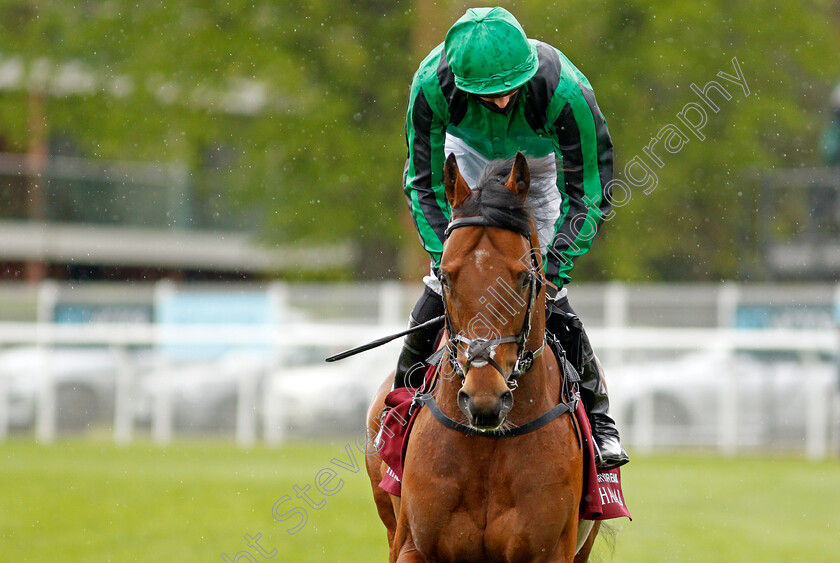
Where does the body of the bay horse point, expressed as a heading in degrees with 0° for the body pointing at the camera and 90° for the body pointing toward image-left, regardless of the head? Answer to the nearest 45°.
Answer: approximately 0°

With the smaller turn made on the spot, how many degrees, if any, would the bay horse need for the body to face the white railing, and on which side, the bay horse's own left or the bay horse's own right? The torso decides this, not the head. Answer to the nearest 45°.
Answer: approximately 180°

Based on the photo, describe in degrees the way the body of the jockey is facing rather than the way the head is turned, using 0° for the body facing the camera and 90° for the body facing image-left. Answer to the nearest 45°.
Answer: approximately 0°

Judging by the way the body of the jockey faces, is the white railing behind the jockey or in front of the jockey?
behind
